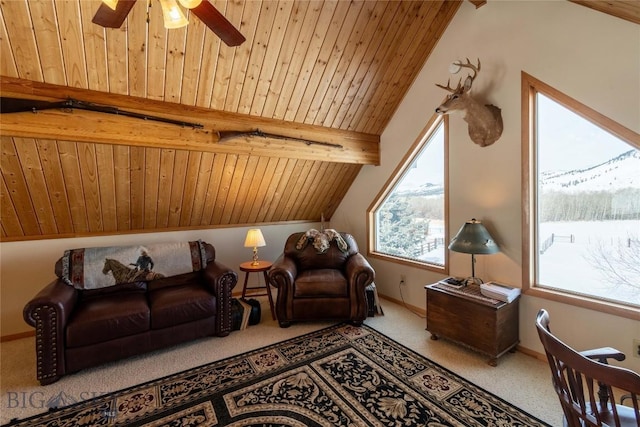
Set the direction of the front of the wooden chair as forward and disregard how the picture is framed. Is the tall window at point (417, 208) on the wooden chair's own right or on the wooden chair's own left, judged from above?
on the wooden chair's own left

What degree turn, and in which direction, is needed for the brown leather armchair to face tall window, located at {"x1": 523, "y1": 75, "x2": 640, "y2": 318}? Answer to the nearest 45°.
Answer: approximately 90° to its left

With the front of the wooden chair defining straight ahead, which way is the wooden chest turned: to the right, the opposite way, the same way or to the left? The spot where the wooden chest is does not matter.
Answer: the opposite way

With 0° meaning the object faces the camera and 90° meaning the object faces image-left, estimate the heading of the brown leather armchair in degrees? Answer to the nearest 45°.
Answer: approximately 0°

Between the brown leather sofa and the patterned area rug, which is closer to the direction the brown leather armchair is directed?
the patterned area rug

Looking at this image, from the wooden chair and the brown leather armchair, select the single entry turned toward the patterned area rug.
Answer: the brown leather armchair

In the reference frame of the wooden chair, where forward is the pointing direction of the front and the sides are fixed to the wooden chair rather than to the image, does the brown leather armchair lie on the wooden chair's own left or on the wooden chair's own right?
on the wooden chair's own left
